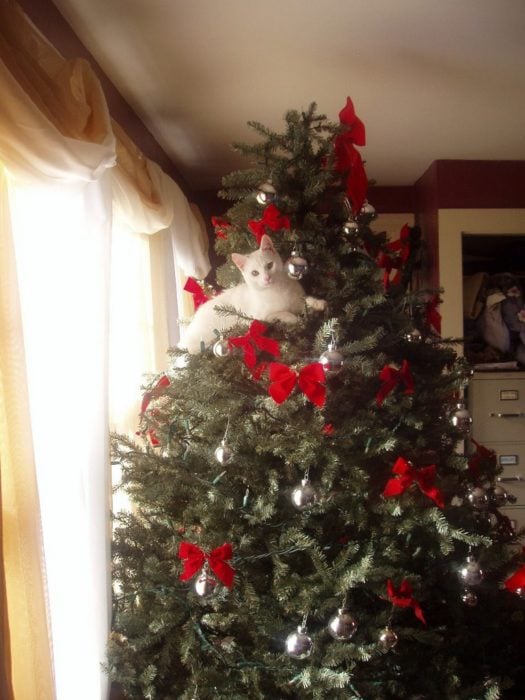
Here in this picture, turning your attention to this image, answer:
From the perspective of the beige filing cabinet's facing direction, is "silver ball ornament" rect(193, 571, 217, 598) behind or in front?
in front

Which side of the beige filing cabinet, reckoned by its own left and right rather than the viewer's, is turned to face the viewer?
front

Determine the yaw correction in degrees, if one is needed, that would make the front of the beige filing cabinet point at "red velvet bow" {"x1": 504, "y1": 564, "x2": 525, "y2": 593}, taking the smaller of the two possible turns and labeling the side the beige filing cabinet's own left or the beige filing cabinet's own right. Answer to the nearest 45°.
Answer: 0° — it already faces it

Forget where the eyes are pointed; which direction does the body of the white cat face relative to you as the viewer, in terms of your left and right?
facing the viewer and to the right of the viewer

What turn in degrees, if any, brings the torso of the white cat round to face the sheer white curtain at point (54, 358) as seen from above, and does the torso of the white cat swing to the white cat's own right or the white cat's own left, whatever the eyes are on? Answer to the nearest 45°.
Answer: approximately 135° to the white cat's own right

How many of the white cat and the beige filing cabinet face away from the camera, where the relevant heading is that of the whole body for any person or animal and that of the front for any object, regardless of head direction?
0

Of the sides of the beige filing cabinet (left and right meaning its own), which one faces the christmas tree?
front

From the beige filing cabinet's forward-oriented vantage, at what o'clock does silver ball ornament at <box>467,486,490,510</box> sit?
The silver ball ornament is roughly at 12 o'clock from the beige filing cabinet.

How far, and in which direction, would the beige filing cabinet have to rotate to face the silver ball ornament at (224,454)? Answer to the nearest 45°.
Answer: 0° — it already faces it

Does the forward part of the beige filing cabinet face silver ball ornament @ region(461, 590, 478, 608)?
yes

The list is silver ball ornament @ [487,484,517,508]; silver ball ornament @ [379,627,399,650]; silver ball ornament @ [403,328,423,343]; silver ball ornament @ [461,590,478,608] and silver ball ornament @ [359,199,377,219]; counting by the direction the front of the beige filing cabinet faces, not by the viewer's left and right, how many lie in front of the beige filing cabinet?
5

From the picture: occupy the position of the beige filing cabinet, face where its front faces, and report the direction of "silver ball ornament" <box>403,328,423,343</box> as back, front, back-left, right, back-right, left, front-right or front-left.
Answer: front

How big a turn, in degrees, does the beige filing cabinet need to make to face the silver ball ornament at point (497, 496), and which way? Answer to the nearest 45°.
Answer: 0° — it already faces it
